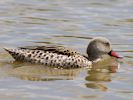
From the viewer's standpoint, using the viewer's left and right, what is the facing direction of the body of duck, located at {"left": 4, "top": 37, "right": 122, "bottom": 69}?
facing to the right of the viewer
